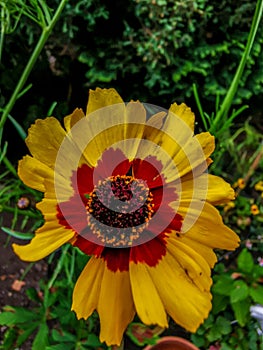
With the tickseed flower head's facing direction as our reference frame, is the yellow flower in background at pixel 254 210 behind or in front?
behind

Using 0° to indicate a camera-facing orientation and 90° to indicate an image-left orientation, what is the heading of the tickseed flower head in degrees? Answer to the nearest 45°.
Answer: approximately 0°
